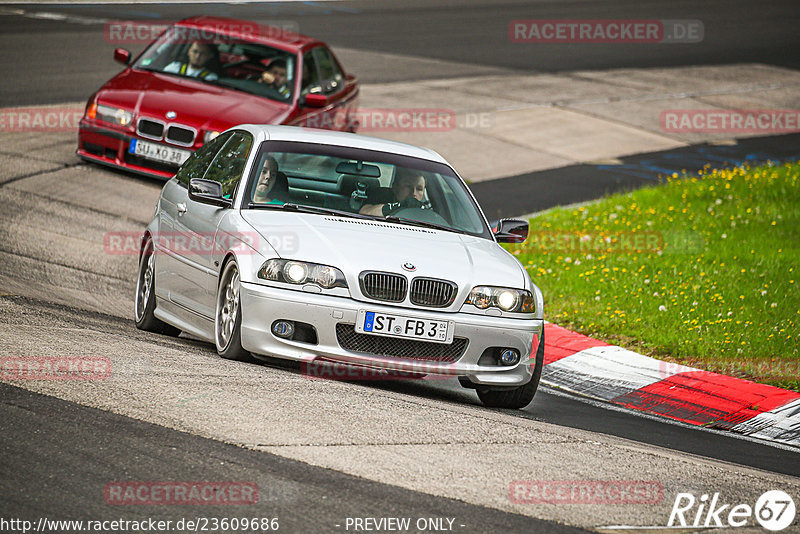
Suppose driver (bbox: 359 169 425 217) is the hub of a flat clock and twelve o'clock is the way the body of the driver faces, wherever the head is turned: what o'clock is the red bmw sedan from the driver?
The red bmw sedan is roughly at 7 o'clock from the driver.

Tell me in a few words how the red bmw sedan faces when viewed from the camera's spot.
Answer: facing the viewer and to the left of the viewer

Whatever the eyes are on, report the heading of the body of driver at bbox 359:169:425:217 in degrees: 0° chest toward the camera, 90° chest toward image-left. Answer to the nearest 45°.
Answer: approximately 315°

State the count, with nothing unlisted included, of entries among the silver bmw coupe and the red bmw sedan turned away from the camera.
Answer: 0

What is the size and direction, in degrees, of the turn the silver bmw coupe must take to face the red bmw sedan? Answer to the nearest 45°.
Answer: approximately 135° to its left

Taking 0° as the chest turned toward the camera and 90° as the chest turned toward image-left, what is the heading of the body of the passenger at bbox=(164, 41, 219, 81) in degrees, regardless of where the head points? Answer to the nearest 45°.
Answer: approximately 45°

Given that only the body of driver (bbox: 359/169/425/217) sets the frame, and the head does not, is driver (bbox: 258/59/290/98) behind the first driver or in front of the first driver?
behind

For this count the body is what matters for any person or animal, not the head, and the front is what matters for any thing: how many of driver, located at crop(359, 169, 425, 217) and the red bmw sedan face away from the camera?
0

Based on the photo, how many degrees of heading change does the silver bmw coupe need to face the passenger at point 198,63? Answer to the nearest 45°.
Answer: approximately 135° to its left

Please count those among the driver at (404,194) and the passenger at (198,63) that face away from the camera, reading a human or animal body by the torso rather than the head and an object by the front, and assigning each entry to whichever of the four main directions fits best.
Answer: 0

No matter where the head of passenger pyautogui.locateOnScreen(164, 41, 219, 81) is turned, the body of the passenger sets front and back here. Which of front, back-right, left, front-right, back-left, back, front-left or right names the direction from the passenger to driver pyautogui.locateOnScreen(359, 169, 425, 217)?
front-left

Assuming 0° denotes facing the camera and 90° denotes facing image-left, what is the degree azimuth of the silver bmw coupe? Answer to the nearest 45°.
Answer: approximately 315°

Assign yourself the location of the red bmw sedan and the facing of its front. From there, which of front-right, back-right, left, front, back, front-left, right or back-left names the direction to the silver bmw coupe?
front-left
